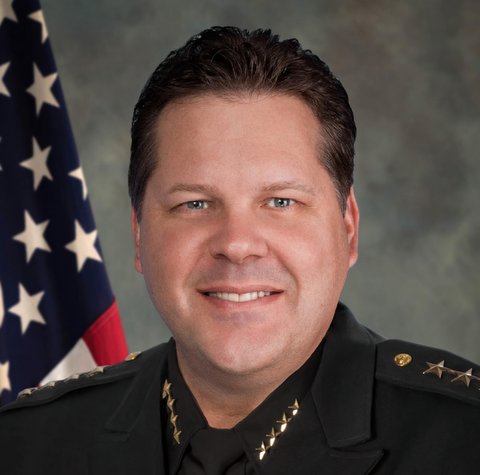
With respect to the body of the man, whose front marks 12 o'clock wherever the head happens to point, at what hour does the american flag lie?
The american flag is roughly at 5 o'clock from the man.

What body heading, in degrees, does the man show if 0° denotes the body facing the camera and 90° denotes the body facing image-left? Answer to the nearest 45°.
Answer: approximately 0°
